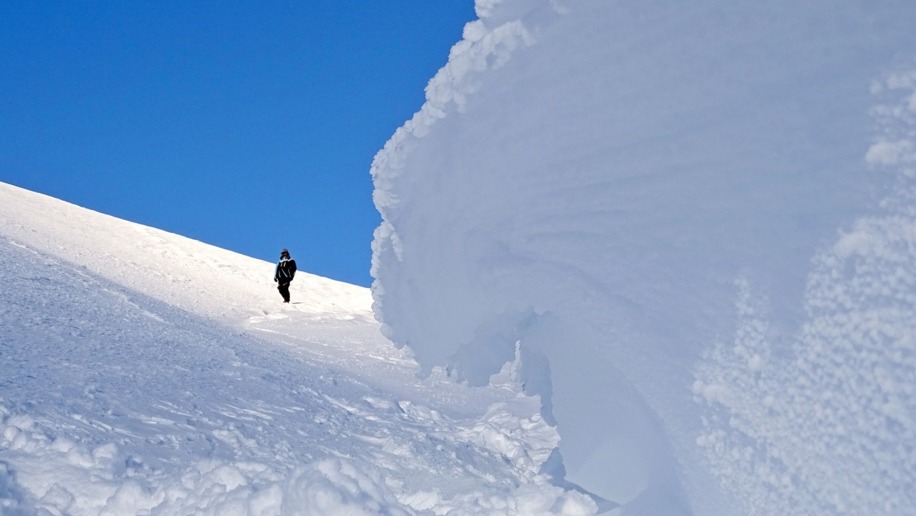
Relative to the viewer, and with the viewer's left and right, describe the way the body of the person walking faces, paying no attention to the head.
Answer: facing the viewer

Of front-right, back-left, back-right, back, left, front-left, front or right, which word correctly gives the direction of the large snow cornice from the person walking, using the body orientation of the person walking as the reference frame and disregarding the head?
front
